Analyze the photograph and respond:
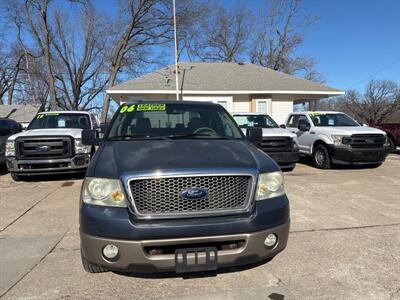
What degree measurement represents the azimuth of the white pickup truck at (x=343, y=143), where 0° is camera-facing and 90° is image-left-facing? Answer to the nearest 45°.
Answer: approximately 315°

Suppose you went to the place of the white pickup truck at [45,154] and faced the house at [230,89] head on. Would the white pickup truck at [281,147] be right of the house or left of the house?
right

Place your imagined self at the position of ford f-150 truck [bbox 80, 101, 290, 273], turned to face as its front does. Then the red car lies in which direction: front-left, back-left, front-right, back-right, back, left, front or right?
back-left

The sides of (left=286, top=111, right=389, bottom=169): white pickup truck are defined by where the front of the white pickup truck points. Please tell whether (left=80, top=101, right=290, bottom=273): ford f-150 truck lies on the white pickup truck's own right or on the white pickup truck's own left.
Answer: on the white pickup truck's own right

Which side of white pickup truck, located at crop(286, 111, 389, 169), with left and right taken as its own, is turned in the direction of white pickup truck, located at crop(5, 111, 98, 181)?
right

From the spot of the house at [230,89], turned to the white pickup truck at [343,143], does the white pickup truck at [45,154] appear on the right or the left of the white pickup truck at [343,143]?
right

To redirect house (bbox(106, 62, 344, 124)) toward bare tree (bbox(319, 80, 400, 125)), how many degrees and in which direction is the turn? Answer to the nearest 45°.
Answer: approximately 135° to its left

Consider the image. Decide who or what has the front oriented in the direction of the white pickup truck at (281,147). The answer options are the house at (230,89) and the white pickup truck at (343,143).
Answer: the house

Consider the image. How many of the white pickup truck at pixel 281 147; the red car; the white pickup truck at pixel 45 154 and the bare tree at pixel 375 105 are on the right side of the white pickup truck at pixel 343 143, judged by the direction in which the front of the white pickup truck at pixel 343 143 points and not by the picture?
2

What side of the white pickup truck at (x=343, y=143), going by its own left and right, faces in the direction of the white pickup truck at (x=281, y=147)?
right

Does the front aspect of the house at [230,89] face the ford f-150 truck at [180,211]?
yes

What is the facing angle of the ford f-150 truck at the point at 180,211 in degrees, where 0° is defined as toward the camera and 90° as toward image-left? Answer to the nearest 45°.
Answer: approximately 0°

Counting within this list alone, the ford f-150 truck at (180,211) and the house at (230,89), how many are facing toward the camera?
2

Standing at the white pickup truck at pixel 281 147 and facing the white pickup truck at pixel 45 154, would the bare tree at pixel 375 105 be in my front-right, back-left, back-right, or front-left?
back-right

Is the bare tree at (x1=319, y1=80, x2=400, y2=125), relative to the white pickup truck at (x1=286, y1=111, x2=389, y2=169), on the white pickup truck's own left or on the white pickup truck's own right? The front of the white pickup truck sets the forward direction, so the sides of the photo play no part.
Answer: on the white pickup truck's own left

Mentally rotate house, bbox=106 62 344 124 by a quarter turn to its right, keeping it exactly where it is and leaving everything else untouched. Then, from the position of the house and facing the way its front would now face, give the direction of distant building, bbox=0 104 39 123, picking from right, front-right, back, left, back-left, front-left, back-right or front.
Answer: front-right

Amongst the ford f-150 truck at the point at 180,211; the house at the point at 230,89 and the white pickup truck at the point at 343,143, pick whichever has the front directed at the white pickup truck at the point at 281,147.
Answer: the house
